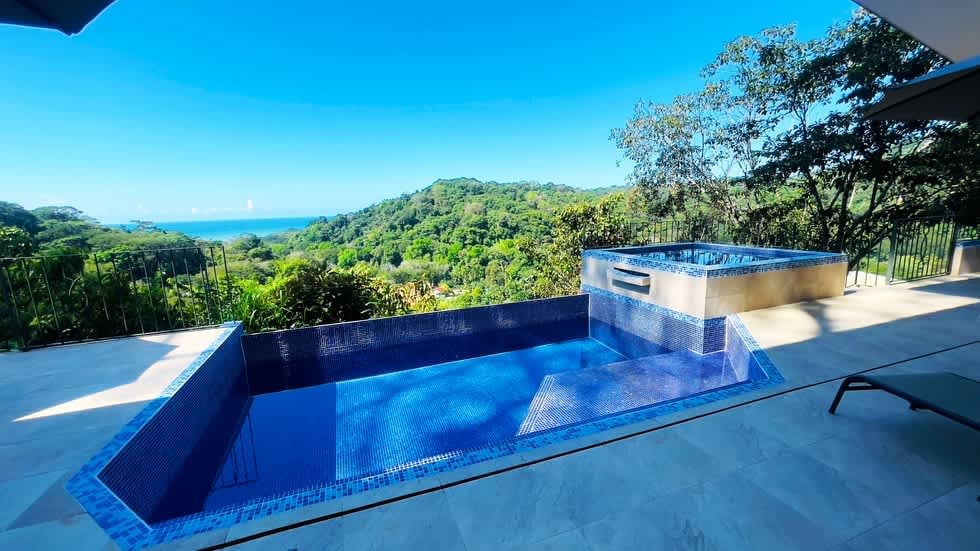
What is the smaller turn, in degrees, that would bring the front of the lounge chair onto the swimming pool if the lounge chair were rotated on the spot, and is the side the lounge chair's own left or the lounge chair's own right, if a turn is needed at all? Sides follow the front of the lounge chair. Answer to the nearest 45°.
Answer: approximately 45° to the lounge chair's own left

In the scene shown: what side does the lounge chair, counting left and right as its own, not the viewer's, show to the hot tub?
front

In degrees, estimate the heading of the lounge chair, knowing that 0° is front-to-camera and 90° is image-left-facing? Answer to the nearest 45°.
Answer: approximately 135°

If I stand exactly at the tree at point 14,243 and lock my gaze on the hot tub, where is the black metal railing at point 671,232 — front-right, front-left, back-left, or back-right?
front-left

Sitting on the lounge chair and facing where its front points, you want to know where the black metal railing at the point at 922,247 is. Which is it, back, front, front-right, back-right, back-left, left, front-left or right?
front-right
